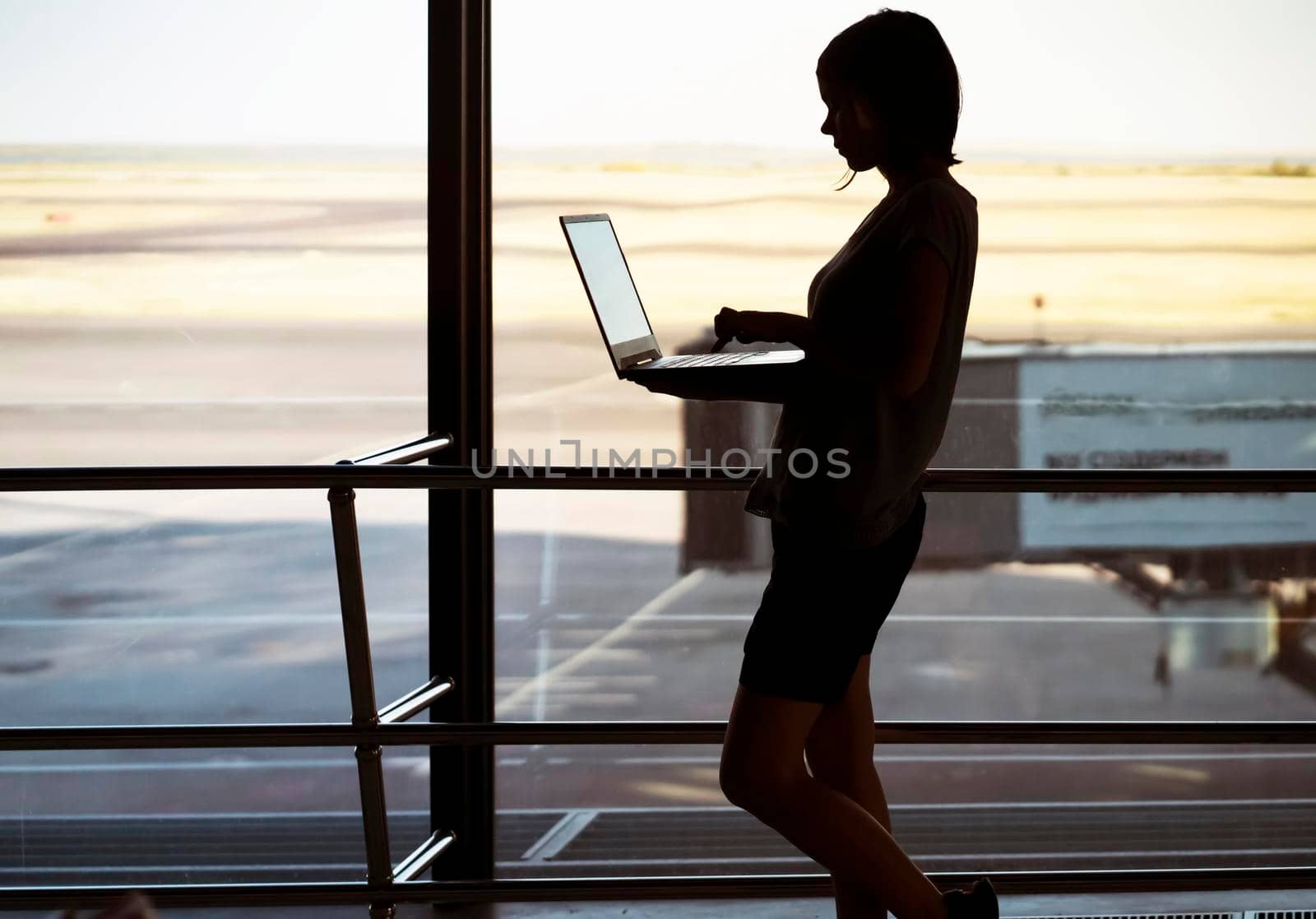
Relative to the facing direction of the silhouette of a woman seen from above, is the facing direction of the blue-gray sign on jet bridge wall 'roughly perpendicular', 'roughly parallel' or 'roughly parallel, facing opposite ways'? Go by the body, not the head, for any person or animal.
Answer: roughly perpendicular

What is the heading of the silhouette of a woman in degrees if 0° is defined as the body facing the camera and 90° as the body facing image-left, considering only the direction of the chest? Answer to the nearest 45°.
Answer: approximately 90°

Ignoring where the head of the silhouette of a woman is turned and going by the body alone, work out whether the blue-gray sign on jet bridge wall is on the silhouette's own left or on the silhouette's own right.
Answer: on the silhouette's own right

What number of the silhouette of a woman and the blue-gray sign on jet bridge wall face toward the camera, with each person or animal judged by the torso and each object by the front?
1

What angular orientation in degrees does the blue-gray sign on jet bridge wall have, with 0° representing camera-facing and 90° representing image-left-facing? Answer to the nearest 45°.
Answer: approximately 0°
